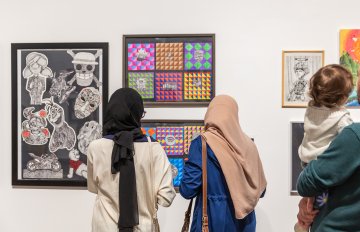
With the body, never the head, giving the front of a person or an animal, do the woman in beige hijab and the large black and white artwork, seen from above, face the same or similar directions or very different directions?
very different directions

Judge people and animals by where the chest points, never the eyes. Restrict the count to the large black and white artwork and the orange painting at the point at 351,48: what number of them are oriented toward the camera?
2

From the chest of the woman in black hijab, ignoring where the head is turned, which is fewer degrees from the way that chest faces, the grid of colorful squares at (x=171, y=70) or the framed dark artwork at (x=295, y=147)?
the grid of colorful squares

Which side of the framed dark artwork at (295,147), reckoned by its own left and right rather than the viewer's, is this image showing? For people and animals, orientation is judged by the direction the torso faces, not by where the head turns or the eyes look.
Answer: front

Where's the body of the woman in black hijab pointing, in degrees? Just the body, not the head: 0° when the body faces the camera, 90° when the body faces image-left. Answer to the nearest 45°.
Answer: approximately 180°

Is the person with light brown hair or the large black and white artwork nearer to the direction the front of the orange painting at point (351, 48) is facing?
the person with light brown hair

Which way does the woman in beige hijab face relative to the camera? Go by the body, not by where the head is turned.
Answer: away from the camera

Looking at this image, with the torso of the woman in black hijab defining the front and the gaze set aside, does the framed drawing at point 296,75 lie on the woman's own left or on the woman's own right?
on the woman's own right

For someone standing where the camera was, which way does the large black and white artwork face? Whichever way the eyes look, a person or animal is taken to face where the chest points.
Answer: facing the viewer

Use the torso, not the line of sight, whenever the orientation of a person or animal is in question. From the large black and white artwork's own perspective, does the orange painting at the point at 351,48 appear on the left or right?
on its left

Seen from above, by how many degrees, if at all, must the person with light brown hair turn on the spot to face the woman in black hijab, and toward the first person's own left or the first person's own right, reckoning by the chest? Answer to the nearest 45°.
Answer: approximately 135° to the first person's own left

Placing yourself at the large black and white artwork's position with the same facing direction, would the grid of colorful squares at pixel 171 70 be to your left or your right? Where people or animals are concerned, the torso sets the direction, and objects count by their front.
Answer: on your left
